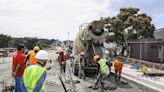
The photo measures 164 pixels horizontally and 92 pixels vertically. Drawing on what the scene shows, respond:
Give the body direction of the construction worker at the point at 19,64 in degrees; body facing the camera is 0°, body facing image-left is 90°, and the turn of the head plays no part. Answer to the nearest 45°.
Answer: approximately 225°

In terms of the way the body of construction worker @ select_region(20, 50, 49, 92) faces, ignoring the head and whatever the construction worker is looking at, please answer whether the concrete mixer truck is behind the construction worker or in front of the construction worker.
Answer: in front

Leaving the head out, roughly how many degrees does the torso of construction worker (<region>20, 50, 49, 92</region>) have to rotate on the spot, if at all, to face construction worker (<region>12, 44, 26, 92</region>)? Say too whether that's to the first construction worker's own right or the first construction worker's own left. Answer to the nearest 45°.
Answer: approximately 45° to the first construction worker's own left

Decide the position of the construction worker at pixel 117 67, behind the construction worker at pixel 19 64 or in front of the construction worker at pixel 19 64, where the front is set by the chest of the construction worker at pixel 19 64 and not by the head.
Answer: in front

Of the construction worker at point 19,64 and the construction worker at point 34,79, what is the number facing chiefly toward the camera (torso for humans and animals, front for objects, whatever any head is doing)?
0

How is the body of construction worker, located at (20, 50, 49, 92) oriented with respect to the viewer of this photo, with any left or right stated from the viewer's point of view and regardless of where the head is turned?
facing away from the viewer and to the right of the viewer

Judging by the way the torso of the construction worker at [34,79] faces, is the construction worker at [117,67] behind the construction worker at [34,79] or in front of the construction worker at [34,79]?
in front
